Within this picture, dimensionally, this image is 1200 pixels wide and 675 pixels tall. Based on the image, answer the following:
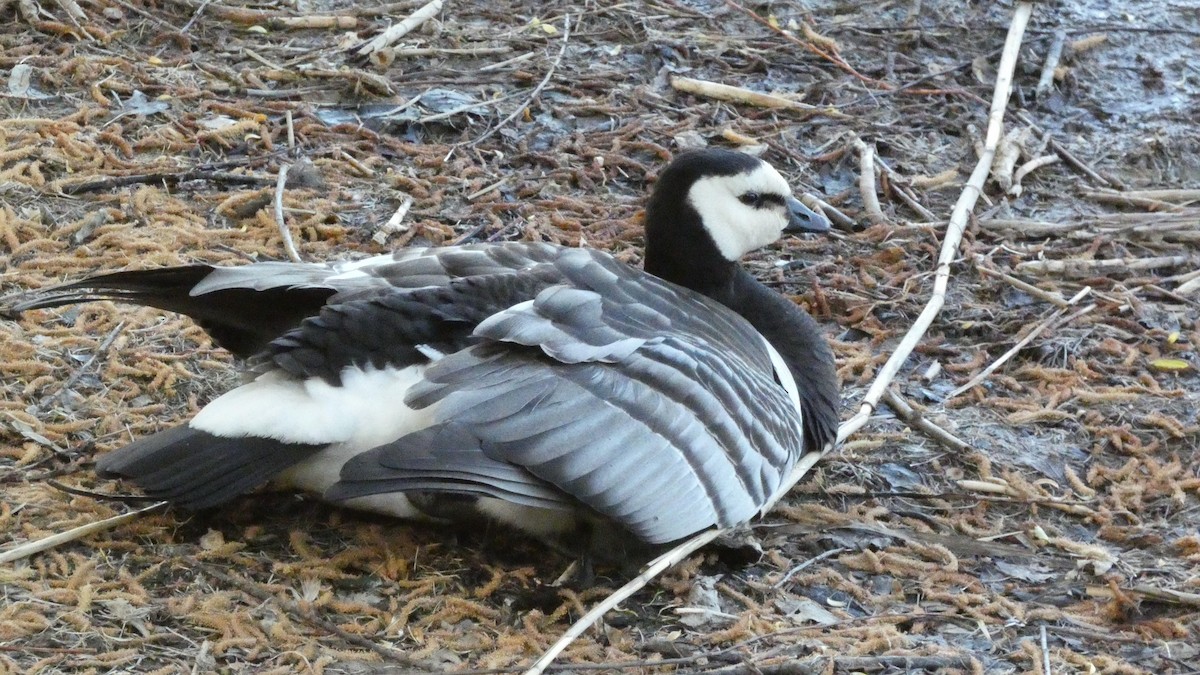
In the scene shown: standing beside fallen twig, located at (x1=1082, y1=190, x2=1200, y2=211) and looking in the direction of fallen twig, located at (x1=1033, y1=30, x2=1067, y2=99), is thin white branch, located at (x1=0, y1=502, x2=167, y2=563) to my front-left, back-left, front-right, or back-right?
back-left

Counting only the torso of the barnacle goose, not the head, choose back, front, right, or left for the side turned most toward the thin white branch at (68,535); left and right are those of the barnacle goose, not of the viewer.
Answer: back

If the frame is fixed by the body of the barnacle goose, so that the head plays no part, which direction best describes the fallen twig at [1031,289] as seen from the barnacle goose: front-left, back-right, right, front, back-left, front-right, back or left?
front-left

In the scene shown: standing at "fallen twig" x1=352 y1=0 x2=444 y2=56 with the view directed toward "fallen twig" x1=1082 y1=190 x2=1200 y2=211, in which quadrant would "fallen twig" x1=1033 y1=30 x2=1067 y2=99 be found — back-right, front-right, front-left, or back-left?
front-left

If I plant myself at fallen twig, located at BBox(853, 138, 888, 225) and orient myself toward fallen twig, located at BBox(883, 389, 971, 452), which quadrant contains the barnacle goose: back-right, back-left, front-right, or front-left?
front-right

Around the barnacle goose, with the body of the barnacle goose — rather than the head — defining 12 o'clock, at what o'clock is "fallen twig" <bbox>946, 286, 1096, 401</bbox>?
The fallen twig is roughly at 11 o'clock from the barnacle goose.

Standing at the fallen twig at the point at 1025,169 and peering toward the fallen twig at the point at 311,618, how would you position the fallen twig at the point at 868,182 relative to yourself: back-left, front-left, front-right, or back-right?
front-right

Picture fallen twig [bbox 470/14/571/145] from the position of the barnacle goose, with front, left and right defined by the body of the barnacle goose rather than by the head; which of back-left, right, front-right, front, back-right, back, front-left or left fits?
left

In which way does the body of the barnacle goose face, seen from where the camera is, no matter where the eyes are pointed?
to the viewer's right

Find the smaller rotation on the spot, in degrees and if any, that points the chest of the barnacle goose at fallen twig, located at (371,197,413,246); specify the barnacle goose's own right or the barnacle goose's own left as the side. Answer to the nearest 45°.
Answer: approximately 90° to the barnacle goose's own left

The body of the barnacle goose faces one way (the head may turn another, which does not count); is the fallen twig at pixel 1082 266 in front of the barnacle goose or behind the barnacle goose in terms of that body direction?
in front

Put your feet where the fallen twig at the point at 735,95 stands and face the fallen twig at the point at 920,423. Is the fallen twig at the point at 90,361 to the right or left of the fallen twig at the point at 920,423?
right

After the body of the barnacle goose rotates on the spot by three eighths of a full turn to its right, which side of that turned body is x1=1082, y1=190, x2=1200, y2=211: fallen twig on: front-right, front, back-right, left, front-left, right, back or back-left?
back

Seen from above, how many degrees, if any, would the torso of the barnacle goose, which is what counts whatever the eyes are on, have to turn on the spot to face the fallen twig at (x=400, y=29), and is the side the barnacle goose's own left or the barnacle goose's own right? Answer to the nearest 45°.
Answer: approximately 90° to the barnacle goose's own left

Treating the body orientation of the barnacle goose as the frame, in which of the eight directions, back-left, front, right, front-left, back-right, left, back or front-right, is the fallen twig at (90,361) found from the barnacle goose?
back-left
